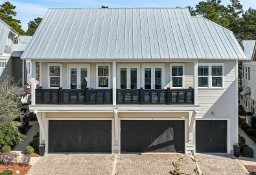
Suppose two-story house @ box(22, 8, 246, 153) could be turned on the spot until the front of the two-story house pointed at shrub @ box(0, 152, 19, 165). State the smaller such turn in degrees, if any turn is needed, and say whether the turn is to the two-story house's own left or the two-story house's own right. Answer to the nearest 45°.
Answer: approximately 90° to the two-story house's own right

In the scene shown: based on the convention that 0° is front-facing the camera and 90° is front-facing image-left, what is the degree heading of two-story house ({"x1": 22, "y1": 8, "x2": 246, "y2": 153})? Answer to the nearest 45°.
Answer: approximately 0°

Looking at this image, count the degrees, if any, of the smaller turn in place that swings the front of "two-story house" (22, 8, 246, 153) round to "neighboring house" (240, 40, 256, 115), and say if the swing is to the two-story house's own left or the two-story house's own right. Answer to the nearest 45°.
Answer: approximately 135° to the two-story house's own left

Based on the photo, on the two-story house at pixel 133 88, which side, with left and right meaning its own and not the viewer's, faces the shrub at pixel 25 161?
right

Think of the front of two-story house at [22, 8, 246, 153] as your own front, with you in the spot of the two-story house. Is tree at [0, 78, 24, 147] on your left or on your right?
on your right

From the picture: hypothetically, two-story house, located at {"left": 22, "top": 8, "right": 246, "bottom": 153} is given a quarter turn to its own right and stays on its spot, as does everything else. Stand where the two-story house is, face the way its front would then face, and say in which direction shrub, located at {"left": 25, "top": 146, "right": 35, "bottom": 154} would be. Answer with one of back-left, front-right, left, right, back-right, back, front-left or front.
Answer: front
